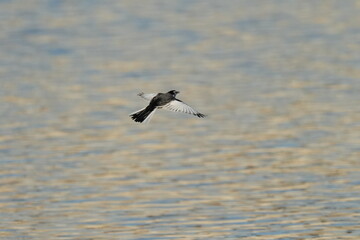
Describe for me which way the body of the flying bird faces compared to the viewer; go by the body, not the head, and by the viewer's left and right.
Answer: facing away from the viewer and to the right of the viewer
